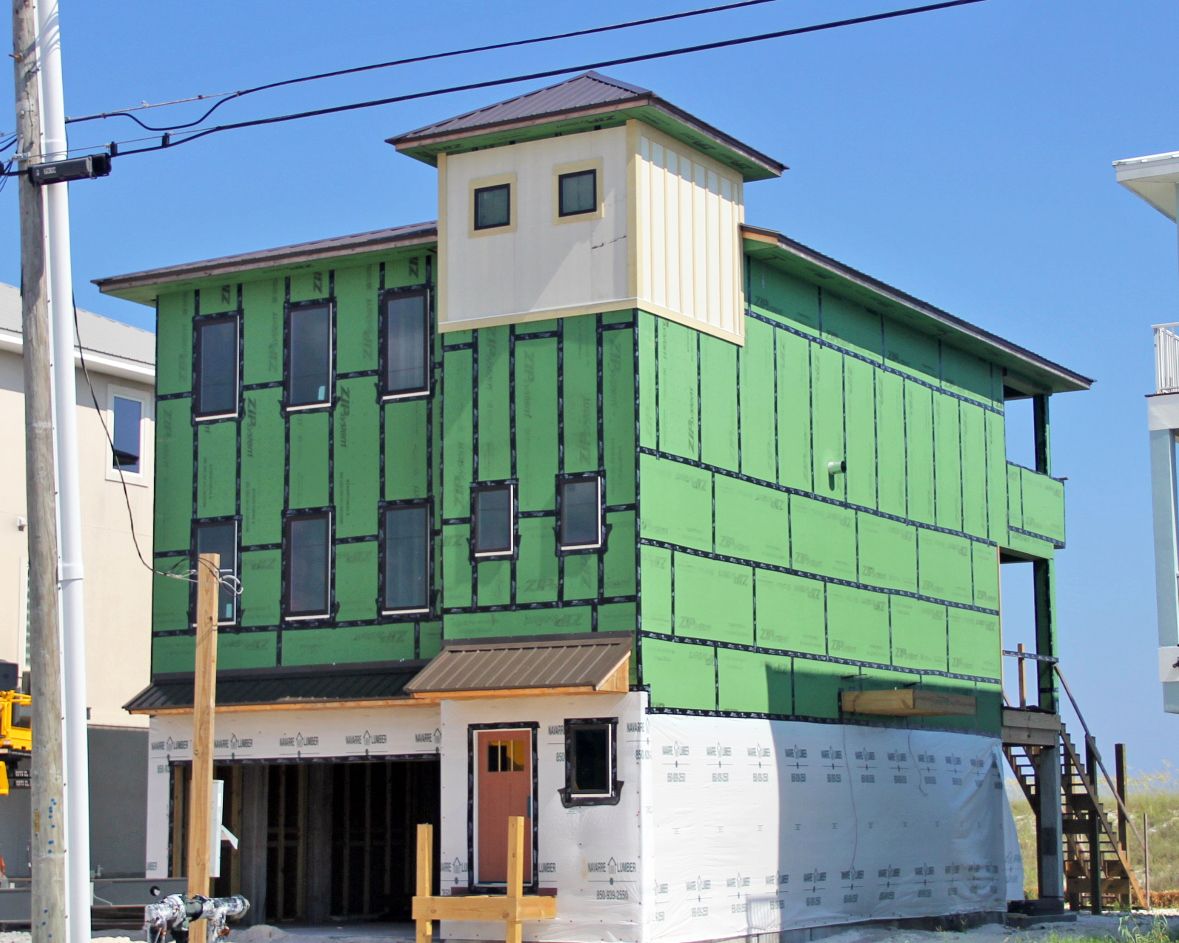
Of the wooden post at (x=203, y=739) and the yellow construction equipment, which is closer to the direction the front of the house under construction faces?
the wooden post

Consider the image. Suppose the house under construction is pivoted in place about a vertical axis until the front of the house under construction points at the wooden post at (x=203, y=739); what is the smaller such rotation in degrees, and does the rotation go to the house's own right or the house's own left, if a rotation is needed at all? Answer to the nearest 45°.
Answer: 0° — it already faces it

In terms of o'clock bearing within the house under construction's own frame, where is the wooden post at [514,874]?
The wooden post is roughly at 11 o'clock from the house under construction.

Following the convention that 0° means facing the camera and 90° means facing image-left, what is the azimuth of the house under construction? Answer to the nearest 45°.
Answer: approximately 45°

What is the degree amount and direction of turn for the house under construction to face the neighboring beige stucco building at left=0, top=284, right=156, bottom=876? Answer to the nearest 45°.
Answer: approximately 90° to its right
